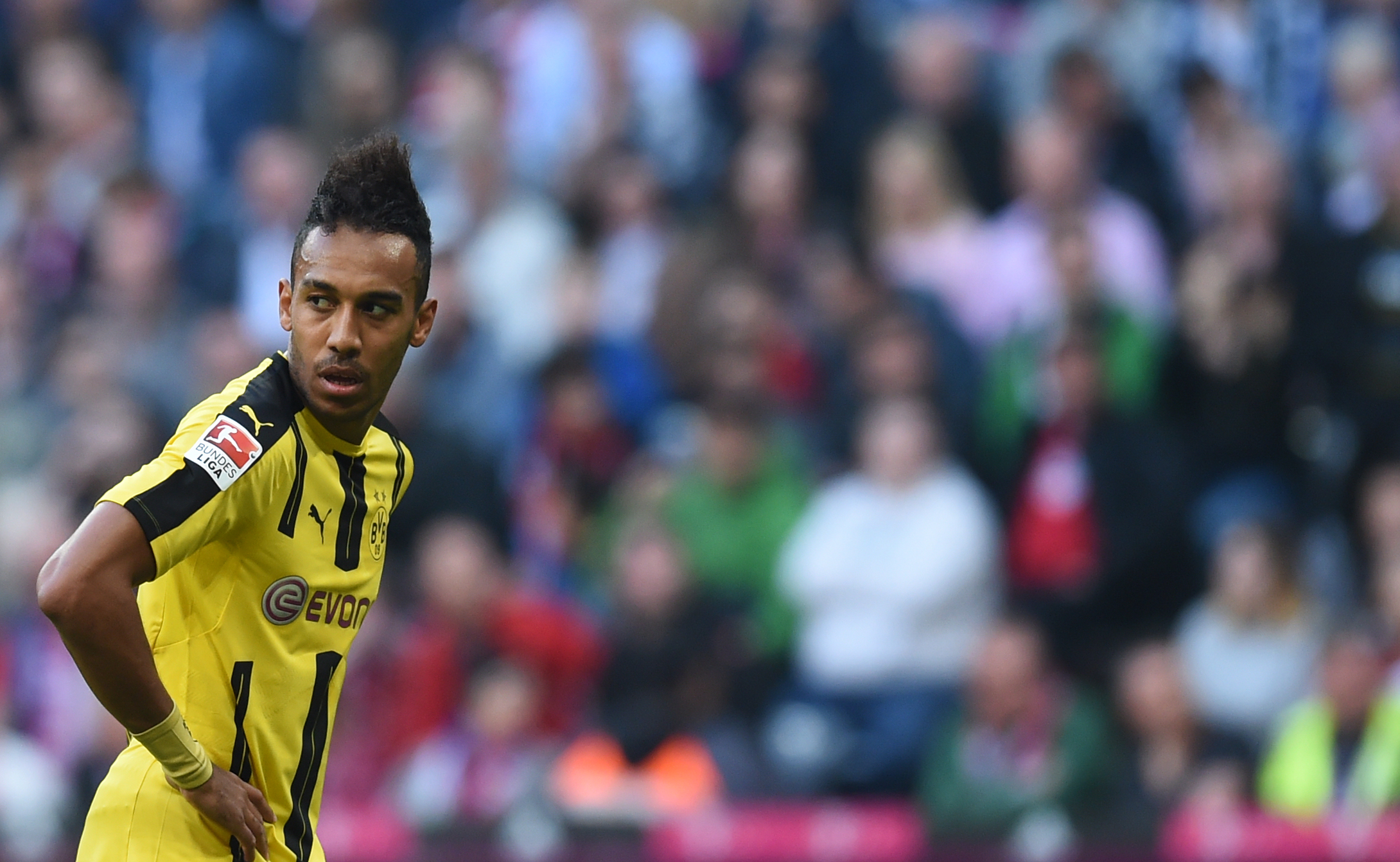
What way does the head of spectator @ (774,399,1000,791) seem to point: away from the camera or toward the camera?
toward the camera

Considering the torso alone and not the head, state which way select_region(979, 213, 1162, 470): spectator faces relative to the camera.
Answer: toward the camera

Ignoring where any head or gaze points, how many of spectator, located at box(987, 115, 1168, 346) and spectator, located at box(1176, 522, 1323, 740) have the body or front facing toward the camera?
2

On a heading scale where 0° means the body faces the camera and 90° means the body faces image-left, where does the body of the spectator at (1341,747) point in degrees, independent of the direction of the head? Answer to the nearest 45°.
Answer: approximately 0°

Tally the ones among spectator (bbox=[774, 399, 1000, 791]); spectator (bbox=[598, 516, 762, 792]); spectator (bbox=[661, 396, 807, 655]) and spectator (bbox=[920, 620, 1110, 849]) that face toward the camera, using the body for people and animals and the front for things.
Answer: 4

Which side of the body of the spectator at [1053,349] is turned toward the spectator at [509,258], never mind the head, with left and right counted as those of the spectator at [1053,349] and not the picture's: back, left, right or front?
right

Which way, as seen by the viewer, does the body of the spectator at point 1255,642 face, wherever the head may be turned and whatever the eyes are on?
toward the camera

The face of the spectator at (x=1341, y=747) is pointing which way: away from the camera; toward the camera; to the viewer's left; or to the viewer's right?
toward the camera

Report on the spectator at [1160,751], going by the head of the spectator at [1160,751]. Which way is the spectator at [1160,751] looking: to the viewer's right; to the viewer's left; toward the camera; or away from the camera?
toward the camera

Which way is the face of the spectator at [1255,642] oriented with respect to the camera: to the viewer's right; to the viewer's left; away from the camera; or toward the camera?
toward the camera

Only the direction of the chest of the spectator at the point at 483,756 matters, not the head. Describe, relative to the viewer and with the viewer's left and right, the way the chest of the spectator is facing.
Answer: facing the viewer
